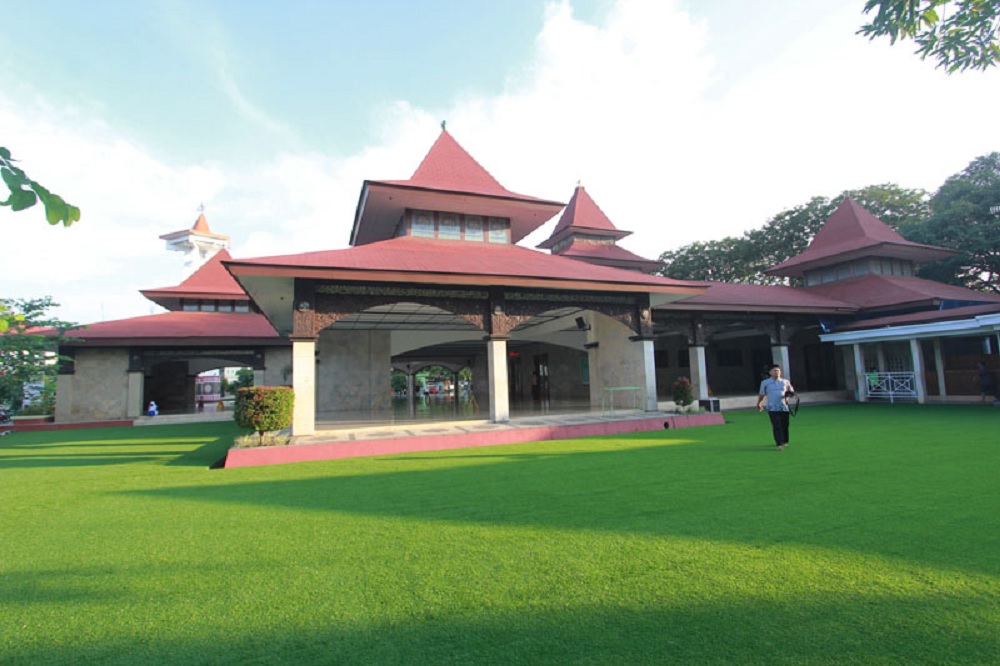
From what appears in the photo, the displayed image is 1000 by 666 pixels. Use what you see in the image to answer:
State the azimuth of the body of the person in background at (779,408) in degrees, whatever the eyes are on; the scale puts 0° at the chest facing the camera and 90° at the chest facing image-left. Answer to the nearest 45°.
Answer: approximately 0°

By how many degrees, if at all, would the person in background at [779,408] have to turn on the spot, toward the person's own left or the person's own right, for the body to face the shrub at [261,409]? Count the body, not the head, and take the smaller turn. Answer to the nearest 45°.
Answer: approximately 90° to the person's own right

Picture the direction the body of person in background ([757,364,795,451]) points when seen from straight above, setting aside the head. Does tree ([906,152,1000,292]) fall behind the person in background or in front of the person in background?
behind

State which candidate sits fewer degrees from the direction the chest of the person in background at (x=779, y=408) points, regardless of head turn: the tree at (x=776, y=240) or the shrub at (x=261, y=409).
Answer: the shrub

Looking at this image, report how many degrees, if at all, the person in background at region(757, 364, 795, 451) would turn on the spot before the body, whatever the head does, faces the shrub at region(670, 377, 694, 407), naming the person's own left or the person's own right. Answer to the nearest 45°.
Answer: approximately 135° to the person's own right

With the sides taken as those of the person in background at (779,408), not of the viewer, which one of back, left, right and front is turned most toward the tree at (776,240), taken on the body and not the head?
back

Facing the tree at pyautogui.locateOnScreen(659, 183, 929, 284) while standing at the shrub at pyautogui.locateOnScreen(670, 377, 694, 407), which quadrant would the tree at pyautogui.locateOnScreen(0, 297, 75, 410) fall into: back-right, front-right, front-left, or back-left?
back-left

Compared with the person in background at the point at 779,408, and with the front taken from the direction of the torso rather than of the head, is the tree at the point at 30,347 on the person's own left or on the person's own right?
on the person's own right
